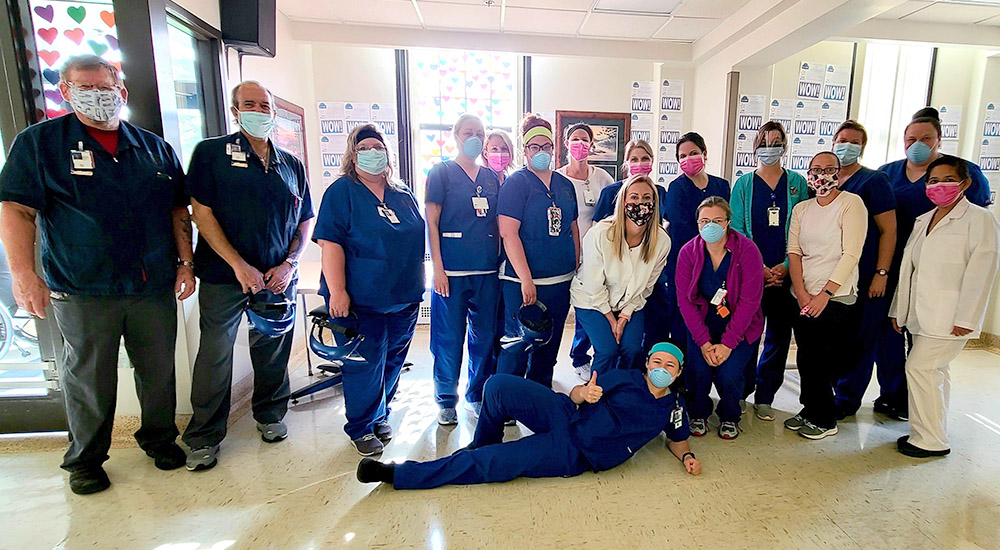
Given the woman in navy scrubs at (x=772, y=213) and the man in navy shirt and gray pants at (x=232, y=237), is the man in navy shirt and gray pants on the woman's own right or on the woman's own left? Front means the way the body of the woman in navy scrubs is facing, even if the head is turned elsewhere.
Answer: on the woman's own right

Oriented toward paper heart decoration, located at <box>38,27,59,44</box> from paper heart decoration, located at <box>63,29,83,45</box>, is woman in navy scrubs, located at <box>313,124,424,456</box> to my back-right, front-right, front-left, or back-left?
back-left

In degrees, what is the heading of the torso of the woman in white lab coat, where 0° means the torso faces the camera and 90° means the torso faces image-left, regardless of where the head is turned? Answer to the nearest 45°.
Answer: approximately 45°

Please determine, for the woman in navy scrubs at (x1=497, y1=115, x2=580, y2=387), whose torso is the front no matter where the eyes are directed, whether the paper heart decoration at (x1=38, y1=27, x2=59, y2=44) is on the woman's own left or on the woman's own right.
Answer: on the woman's own right

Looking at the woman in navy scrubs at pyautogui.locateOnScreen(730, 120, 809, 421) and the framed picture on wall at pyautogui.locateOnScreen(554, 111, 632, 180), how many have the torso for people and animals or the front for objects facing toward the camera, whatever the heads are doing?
2
